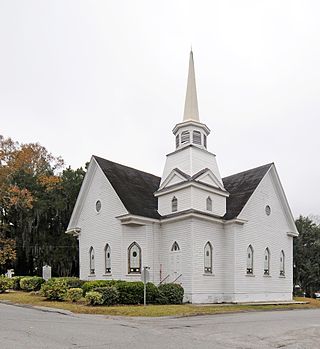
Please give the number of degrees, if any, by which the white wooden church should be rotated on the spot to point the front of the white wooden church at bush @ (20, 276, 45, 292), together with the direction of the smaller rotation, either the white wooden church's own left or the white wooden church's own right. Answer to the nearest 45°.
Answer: approximately 45° to the white wooden church's own right

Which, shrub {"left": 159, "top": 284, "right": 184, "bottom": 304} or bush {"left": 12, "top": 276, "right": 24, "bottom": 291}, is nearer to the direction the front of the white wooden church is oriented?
the shrub

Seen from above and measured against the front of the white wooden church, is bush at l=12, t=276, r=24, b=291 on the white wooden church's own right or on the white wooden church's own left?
on the white wooden church's own right

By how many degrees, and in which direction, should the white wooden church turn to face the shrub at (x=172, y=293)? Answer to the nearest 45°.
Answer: approximately 45° to its left

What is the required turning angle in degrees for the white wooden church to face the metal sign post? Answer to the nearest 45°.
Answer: approximately 45° to its left

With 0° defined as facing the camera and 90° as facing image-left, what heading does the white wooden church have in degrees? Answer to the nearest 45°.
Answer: approximately 45°

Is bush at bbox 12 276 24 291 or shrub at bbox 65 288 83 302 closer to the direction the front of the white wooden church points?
the shrub

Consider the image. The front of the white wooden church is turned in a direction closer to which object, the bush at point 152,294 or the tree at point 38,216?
the bush

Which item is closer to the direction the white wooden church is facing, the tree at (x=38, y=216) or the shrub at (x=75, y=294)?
the shrub

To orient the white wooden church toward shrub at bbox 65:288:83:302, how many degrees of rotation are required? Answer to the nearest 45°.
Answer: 0° — it already faces it

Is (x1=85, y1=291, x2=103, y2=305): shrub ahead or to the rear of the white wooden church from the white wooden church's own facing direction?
ahead

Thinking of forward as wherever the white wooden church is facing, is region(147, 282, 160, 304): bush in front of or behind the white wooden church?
in front
